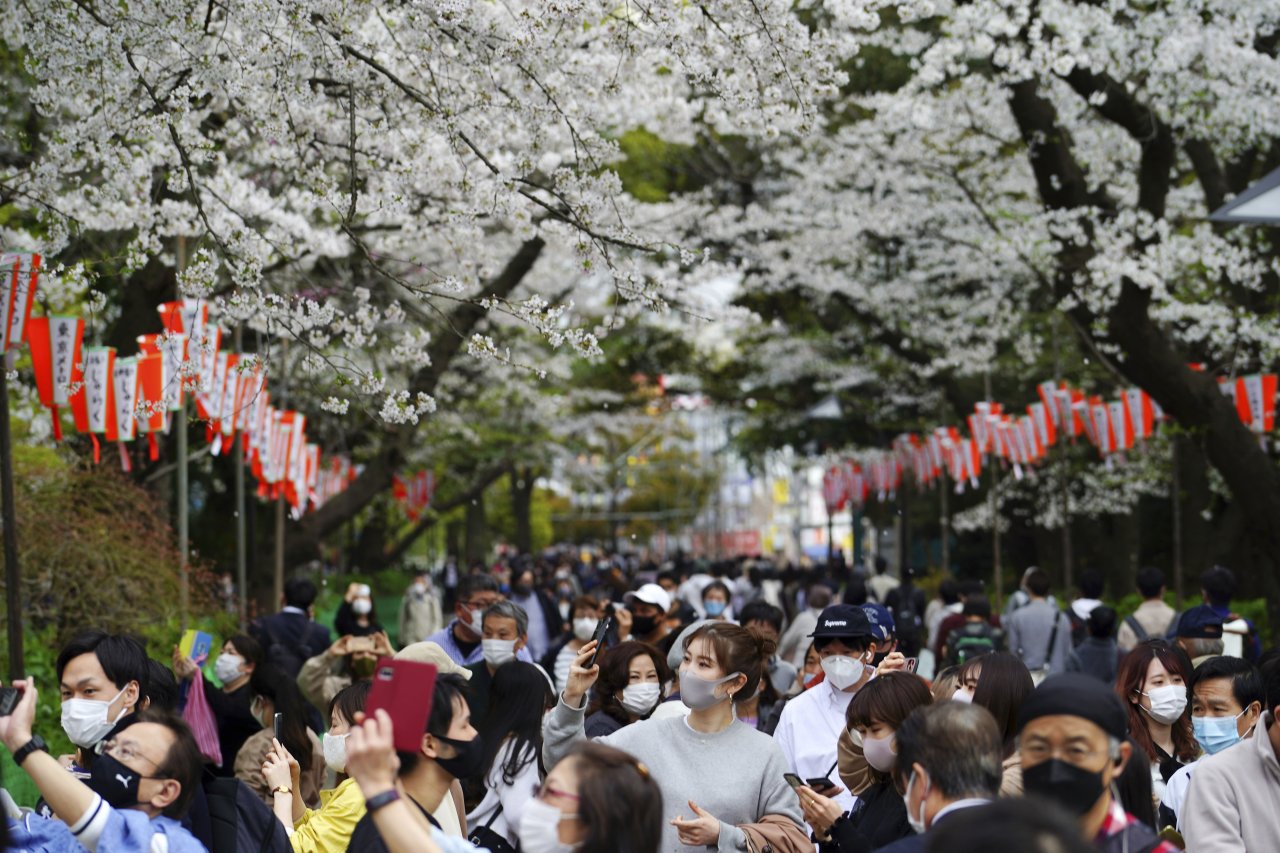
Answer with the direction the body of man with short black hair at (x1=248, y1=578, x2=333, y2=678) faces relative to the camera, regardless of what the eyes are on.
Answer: away from the camera

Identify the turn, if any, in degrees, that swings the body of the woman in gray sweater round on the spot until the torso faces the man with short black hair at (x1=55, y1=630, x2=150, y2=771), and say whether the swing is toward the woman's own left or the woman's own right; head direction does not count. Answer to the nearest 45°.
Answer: approximately 45° to the woman's own right

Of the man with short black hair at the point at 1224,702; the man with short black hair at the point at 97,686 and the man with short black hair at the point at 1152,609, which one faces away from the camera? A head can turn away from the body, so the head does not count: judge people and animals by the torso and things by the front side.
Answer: the man with short black hair at the point at 1152,609

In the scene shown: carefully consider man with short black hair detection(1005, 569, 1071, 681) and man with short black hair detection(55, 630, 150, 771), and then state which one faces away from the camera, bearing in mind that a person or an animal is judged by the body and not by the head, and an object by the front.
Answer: man with short black hair detection(1005, 569, 1071, 681)

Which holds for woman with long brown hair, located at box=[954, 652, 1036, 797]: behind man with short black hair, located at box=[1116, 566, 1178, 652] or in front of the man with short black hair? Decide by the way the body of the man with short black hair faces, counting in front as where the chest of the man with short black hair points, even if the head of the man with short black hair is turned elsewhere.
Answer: behind

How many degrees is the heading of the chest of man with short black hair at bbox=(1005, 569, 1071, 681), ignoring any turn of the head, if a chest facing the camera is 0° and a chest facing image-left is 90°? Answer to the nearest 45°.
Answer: approximately 180°

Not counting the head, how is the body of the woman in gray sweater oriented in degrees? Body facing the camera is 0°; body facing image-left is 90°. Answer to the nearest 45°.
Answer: approximately 45°

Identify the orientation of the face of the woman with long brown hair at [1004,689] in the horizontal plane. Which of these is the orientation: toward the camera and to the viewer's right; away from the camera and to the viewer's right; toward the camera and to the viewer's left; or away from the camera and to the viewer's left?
toward the camera and to the viewer's left

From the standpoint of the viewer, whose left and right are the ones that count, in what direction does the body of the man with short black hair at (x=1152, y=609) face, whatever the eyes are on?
facing away from the viewer
